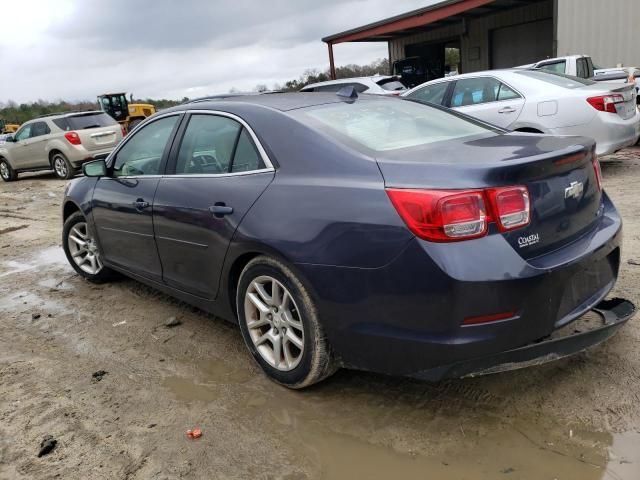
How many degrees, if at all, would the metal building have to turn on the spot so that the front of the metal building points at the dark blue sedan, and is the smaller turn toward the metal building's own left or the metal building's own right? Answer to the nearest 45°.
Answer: approximately 45° to the metal building's own left

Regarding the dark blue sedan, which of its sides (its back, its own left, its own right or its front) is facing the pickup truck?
right

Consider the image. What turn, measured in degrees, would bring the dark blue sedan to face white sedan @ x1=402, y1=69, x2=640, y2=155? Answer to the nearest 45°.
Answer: approximately 90° to its right

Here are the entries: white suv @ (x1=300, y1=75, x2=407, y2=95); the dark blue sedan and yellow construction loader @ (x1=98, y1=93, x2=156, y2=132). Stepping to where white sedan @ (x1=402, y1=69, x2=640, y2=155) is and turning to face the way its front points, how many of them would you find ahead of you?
2

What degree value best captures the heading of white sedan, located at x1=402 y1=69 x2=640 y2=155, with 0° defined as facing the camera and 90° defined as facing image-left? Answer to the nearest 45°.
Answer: approximately 135°

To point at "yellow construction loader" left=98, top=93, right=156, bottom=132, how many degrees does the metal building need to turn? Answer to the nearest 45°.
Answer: approximately 45° to its right

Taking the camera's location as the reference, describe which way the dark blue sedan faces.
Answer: facing away from the viewer and to the left of the viewer

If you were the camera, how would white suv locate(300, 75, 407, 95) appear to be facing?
facing away from the viewer and to the left of the viewer

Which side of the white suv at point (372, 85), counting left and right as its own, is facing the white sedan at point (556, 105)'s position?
back

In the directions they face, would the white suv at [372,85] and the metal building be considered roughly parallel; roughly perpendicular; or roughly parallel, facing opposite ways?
roughly perpendicular

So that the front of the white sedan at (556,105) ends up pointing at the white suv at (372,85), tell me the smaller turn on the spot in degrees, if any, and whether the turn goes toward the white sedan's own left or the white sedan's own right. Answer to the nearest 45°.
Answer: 0° — it already faces it

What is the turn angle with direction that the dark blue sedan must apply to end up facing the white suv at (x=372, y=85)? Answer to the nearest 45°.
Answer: approximately 45° to its right

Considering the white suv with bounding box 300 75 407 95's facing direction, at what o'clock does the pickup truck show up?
The pickup truck is roughly at 5 o'clock from the white suv.

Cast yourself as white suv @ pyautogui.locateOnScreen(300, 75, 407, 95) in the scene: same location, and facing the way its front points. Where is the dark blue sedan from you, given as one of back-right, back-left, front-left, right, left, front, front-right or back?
back-left
